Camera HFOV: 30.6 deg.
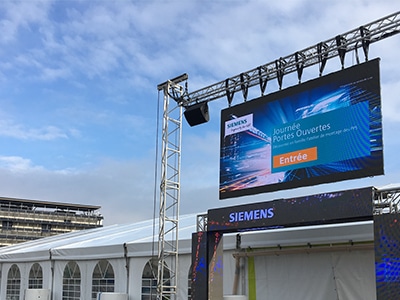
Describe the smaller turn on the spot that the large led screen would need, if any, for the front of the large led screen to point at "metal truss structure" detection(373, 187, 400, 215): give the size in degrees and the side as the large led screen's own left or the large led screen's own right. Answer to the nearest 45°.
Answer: approximately 90° to the large led screen's own left

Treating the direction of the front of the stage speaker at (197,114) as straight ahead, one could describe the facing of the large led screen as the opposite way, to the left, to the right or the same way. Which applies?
the same way

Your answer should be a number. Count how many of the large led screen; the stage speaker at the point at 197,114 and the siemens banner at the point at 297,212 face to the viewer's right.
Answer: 0

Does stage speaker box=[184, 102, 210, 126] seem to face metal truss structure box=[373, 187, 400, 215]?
no

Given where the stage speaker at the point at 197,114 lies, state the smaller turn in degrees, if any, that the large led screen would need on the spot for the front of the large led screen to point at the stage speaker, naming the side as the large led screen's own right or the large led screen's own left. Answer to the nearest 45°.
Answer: approximately 90° to the large led screen's own right

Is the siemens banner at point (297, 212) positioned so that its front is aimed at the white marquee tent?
no

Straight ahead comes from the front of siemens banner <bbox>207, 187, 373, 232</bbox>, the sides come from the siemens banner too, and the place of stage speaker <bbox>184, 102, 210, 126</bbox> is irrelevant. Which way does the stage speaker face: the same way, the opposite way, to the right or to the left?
the same way

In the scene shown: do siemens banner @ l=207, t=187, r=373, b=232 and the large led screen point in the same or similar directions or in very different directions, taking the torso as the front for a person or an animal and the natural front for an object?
same or similar directions

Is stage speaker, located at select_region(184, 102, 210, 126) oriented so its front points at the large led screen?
no

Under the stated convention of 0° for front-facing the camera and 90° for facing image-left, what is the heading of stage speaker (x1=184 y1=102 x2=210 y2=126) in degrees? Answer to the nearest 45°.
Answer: approximately 45°

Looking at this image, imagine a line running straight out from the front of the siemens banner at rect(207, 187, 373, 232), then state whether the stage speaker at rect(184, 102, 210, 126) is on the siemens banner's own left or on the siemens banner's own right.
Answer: on the siemens banner's own right

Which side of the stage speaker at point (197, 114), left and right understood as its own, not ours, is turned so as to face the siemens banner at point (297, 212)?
left

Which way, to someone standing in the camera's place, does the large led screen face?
facing the viewer and to the left of the viewer
